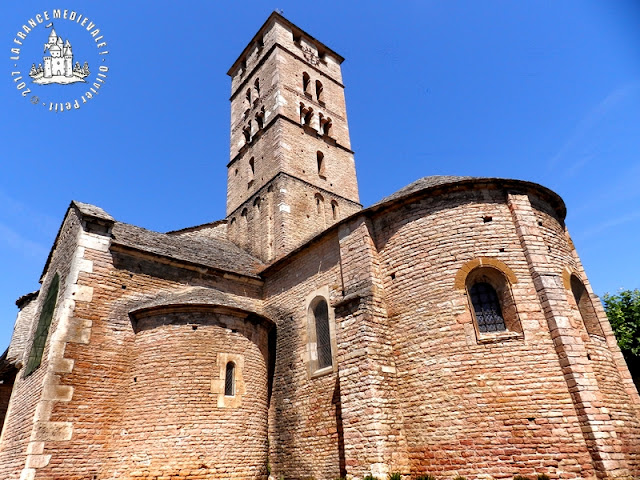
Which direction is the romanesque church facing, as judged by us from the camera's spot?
facing away from the viewer and to the left of the viewer

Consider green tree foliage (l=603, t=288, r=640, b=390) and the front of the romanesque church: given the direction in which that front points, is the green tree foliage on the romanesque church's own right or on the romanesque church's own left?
on the romanesque church's own right
